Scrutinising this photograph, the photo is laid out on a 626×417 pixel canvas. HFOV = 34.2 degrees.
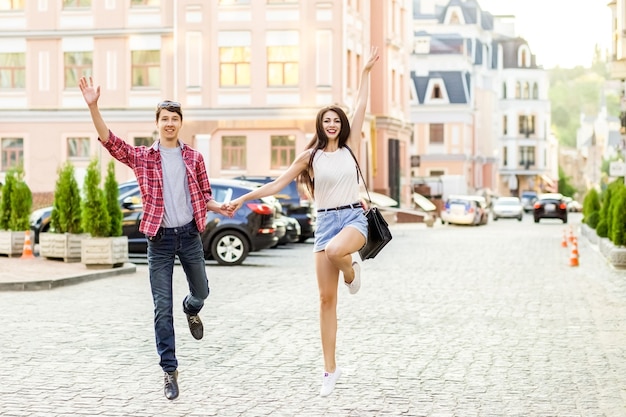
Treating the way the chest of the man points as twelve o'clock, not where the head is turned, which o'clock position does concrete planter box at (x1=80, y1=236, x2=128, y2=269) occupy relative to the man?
The concrete planter box is roughly at 6 o'clock from the man.

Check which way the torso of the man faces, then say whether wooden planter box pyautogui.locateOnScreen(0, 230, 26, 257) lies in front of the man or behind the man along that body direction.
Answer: behind

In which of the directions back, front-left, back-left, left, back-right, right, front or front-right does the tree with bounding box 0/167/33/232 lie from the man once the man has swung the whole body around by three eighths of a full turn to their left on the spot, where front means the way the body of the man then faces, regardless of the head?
front-left

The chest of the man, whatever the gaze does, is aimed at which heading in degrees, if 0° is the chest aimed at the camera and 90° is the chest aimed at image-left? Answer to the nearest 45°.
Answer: approximately 0°

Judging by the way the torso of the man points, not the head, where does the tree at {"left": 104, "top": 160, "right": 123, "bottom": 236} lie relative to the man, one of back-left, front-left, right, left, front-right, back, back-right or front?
back

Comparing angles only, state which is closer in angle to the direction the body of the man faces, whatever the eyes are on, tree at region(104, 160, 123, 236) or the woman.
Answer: the woman

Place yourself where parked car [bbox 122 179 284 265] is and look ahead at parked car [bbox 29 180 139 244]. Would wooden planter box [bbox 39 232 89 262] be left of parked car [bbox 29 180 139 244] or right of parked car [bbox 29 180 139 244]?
left

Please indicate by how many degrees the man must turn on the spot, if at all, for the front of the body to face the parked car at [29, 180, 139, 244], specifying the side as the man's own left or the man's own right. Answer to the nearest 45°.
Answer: approximately 180°

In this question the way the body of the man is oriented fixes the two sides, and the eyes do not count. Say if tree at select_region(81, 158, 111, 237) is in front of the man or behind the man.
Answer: behind

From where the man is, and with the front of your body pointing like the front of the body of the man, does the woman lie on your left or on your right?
on your left

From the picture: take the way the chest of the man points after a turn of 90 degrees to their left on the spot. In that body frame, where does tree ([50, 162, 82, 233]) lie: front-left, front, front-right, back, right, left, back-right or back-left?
left

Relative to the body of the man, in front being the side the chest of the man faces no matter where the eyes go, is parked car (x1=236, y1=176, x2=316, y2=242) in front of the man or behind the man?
behind
